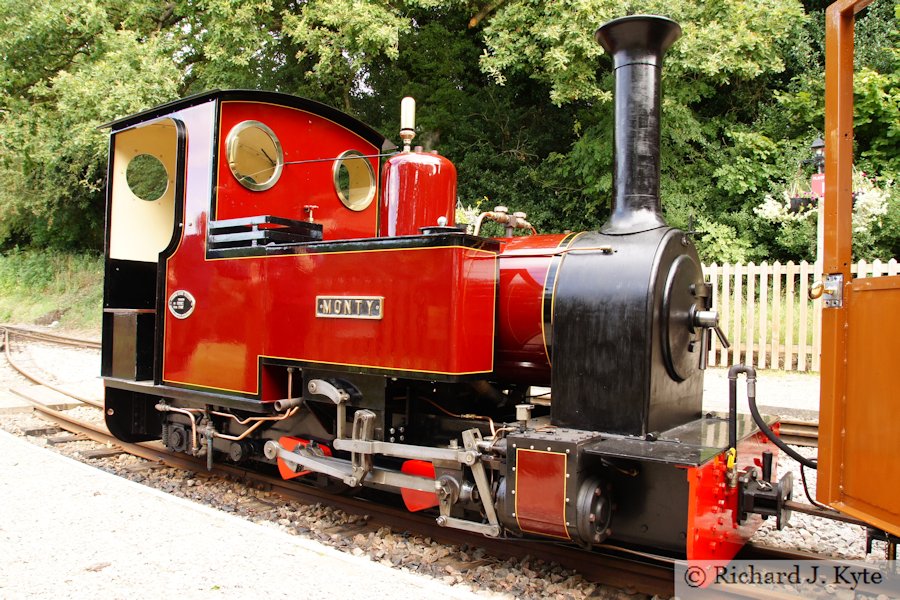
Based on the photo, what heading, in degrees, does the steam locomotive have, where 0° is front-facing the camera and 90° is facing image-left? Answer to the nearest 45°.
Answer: approximately 315°

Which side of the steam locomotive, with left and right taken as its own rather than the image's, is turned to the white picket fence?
left
